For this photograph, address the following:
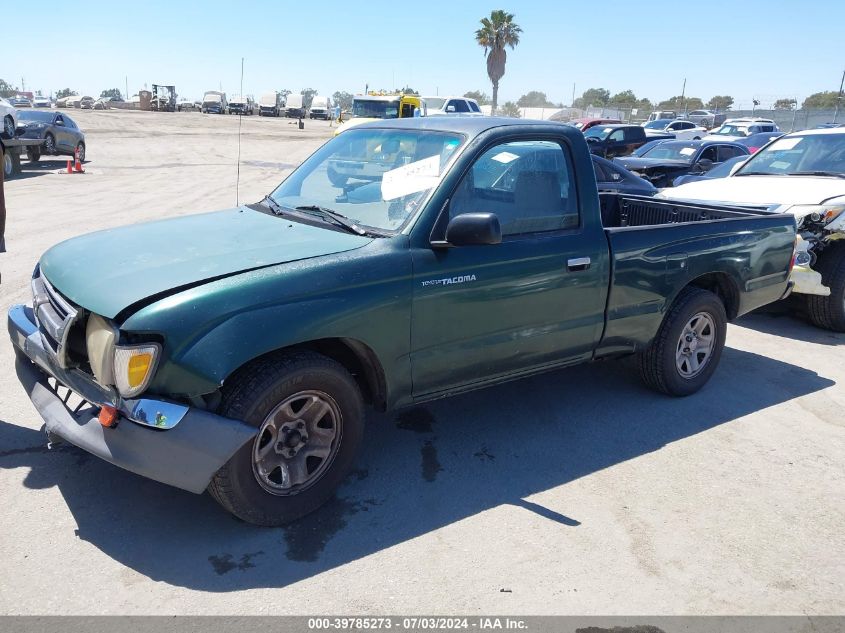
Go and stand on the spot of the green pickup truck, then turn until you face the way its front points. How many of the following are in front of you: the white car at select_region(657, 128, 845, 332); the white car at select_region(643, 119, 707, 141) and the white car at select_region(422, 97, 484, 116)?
0

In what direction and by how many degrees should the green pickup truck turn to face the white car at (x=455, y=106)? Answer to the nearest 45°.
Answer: approximately 135° to its right

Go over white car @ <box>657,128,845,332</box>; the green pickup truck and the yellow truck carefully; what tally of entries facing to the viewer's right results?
0

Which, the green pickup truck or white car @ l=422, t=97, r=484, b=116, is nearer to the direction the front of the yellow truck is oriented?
the green pickup truck

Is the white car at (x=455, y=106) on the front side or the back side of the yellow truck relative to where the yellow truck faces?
on the back side

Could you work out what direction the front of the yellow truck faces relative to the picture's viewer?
facing the viewer and to the left of the viewer

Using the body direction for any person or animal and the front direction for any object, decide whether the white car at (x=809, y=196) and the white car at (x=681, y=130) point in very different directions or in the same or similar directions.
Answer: same or similar directions

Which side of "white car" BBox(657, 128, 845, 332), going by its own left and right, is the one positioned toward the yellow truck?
right

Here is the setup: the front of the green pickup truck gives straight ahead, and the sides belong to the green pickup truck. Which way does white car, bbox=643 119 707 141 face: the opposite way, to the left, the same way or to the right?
the same way

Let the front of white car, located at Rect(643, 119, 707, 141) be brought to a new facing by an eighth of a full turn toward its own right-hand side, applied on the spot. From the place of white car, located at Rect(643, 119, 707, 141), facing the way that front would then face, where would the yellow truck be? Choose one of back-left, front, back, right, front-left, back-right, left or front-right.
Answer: front-left

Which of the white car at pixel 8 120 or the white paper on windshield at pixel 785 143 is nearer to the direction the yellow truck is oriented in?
the white car

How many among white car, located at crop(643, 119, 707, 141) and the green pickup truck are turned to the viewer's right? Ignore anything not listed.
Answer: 0

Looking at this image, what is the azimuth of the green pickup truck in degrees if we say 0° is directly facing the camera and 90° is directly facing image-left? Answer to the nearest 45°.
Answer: approximately 45°
